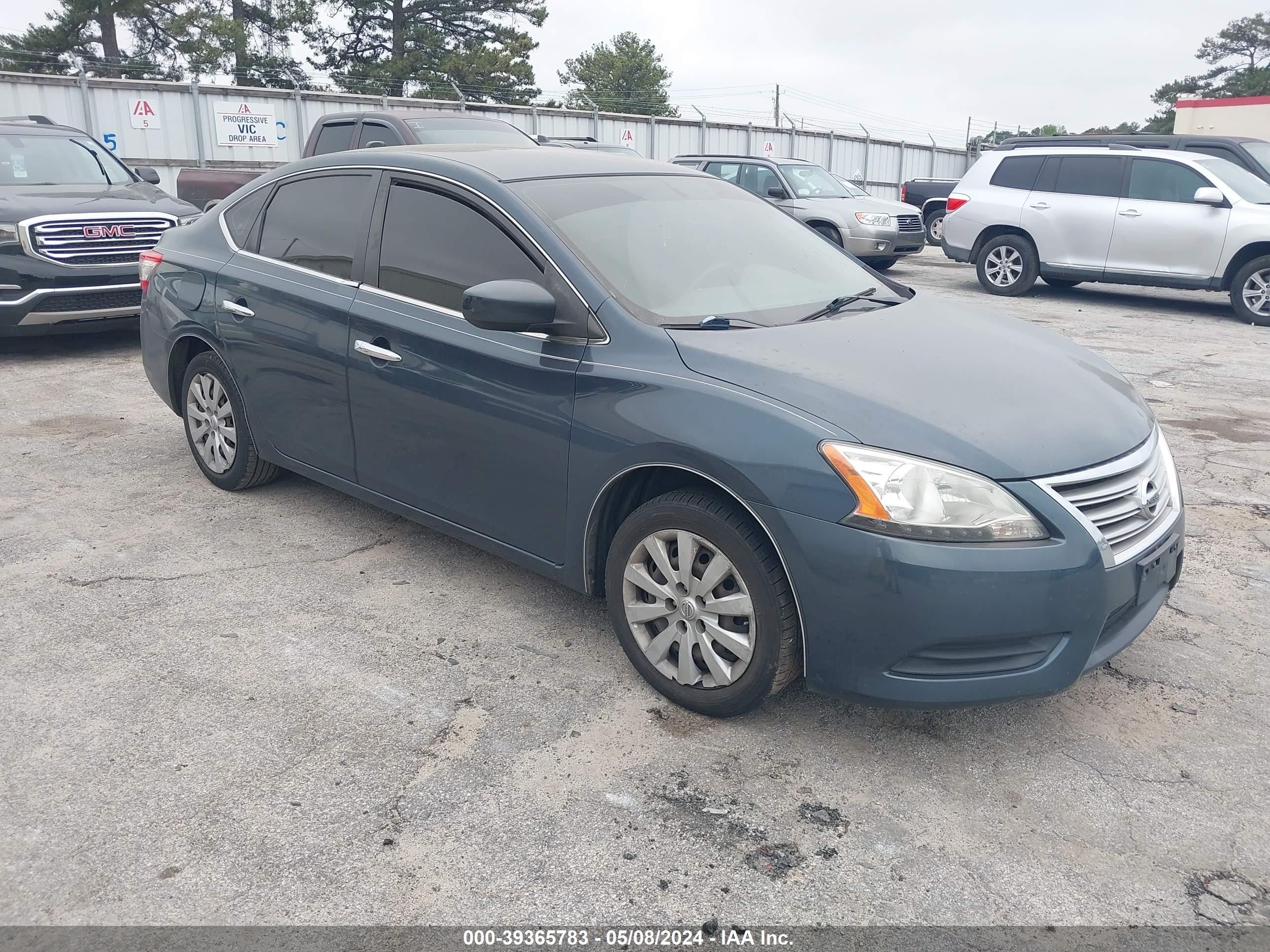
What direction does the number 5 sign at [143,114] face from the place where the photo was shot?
facing the viewer

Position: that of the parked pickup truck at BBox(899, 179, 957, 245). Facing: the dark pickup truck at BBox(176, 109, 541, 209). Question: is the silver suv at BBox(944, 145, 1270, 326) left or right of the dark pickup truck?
left

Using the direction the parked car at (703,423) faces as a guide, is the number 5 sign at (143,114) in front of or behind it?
behind

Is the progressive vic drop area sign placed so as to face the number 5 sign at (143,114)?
no

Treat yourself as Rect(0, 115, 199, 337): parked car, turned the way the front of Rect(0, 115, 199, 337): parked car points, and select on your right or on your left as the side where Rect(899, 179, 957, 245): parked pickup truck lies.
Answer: on your left

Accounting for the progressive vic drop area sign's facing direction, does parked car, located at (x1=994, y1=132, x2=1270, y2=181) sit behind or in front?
in front

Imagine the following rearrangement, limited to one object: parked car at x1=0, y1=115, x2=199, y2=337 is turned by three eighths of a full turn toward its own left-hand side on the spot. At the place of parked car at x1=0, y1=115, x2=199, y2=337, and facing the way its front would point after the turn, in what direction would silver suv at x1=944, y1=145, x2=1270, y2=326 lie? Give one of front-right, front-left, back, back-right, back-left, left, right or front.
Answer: right

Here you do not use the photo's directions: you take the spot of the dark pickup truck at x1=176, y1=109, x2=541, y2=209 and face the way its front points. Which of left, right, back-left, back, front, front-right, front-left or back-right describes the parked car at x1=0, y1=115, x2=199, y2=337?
right

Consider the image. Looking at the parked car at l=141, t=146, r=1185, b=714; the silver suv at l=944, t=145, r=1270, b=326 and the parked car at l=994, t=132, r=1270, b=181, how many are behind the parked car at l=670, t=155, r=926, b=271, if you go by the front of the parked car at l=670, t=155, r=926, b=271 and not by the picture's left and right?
0

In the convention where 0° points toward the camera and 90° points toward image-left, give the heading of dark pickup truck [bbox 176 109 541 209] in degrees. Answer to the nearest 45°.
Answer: approximately 315°

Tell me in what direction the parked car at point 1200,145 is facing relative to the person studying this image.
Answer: facing the viewer and to the right of the viewer

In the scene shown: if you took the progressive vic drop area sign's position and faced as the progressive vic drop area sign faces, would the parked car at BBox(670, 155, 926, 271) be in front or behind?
in front

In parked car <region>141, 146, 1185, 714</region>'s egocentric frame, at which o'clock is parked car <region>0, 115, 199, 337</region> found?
parked car <region>0, 115, 199, 337</region> is roughly at 6 o'clock from parked car <region>141, 146, 1185, 714</region>.

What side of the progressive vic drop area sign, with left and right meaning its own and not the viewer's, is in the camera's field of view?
front
